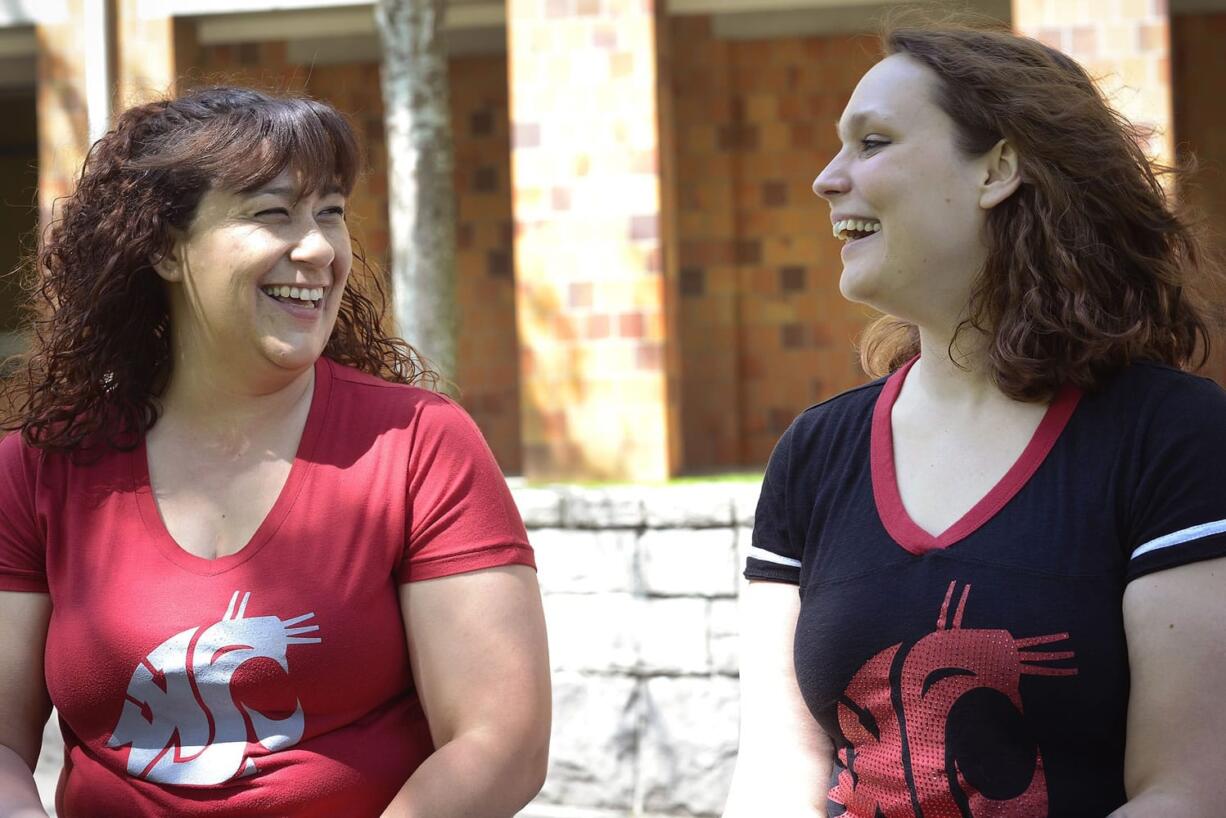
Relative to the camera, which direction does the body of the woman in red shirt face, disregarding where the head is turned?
toward the camera

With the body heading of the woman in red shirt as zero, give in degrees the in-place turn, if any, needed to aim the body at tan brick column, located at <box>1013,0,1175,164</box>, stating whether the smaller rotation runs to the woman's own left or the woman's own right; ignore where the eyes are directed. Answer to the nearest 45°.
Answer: approximately 135° to the woman's own left

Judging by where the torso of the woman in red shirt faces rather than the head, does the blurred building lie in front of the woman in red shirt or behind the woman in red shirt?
behind

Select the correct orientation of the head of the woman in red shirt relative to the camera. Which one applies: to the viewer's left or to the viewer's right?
to the viewer's right

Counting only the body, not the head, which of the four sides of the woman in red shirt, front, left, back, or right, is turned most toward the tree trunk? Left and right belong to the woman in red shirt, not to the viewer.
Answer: back

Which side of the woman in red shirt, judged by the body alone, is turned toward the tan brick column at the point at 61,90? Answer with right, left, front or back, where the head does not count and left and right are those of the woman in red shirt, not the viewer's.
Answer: back

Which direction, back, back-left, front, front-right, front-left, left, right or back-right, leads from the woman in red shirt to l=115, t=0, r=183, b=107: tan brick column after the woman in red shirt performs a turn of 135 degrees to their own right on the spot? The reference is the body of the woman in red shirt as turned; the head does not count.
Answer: front-right
